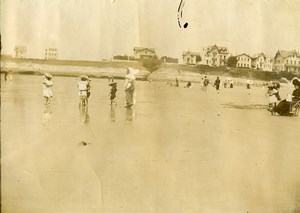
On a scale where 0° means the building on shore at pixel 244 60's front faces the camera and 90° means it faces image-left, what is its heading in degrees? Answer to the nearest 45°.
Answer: approximately 0°

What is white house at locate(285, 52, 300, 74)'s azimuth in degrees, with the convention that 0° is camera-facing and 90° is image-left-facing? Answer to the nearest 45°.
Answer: approximately 45°
